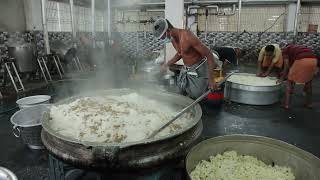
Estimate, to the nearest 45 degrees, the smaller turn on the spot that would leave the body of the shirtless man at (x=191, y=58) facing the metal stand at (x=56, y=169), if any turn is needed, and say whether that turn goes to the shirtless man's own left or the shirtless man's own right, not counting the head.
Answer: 0° — they already face it

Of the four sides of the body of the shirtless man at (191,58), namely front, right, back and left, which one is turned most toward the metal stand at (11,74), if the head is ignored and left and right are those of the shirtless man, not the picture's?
right

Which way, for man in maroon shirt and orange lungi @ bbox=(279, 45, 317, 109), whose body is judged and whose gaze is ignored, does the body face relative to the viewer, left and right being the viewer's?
facing away from the viewer and to the left of the viewer

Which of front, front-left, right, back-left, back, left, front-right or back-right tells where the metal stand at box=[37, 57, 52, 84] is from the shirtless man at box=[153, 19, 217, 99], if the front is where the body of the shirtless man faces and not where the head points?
right

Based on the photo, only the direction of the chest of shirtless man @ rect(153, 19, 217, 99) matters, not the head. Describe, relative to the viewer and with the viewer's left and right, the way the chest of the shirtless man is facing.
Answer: facing the viewer and to the left of the viewer

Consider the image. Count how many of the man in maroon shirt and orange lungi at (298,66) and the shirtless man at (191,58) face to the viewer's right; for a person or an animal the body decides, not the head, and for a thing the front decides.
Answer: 0

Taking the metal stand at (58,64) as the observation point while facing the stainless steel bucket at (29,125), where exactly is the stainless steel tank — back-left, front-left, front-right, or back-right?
front-right

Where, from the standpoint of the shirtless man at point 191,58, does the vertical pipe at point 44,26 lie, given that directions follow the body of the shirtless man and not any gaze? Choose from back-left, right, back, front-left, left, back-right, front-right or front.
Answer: right

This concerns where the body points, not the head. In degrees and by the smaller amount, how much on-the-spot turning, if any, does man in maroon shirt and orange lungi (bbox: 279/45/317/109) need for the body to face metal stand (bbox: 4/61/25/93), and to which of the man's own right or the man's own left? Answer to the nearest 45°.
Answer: approximately 45° to the man's own left

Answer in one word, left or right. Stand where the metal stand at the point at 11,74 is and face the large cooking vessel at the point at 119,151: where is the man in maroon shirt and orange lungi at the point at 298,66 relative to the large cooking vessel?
left

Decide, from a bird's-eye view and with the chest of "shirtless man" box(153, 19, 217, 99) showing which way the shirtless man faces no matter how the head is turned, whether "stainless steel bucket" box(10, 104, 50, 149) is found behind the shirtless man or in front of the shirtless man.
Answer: in front
